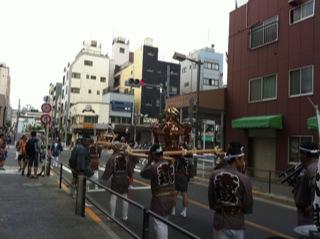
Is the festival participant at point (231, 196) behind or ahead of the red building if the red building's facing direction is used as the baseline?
ahead

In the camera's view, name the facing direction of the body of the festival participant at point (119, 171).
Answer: away from the camera

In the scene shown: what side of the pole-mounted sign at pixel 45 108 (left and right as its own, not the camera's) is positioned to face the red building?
left

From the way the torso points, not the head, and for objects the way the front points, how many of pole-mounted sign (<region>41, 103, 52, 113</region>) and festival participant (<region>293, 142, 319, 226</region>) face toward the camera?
1

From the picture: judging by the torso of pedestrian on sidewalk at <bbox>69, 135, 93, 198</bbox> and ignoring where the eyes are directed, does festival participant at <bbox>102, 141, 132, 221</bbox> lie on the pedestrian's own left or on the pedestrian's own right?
on the pedestrian's own right

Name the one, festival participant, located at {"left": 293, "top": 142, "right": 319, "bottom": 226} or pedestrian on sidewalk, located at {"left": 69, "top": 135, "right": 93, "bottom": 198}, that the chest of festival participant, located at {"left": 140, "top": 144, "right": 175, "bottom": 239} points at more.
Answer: the pedestrian on sidewalk

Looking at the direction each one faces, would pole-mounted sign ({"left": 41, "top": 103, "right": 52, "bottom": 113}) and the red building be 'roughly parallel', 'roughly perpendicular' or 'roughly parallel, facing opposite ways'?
roughly perpendicular

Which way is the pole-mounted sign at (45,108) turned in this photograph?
toward the camera

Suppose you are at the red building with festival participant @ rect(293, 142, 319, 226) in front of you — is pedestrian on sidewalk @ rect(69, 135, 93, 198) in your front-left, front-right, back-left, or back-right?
front-right

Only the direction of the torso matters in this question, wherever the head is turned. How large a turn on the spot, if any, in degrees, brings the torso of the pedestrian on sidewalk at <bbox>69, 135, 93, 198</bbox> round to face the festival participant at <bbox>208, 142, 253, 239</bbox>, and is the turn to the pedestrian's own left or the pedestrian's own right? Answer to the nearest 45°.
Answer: approximately 90° to the pedestrian's own right

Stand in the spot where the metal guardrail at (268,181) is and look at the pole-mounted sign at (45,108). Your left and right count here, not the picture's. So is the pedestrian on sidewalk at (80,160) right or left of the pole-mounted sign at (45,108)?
left

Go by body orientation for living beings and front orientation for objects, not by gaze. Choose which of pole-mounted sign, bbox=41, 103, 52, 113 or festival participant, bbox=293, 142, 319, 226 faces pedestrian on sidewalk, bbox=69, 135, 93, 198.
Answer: the pole-mounted sign
